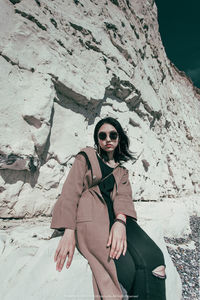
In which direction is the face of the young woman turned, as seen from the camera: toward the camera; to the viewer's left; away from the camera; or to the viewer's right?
toward the camera

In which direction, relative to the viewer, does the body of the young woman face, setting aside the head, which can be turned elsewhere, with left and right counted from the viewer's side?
facing the viewer and to the right of the viewer
